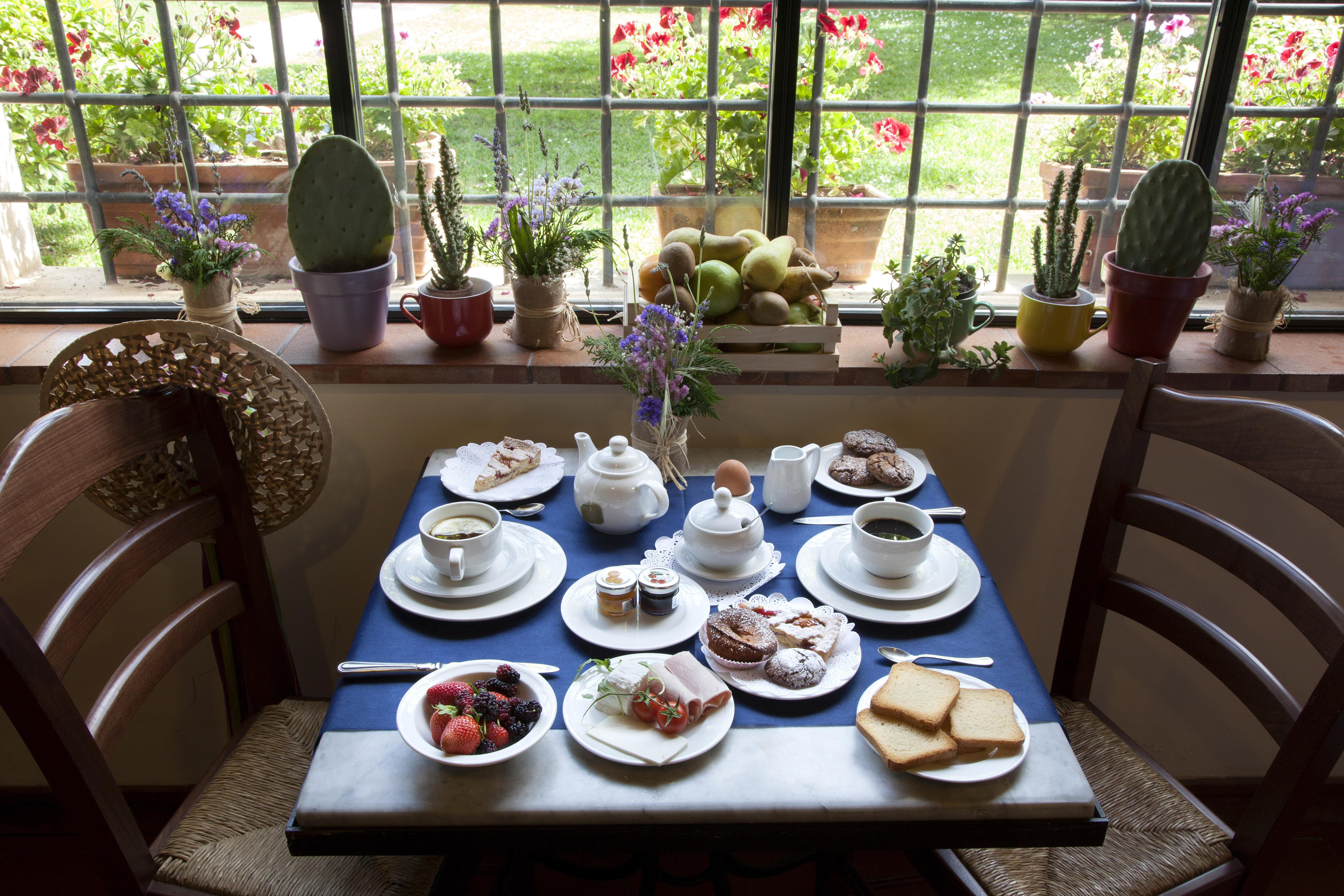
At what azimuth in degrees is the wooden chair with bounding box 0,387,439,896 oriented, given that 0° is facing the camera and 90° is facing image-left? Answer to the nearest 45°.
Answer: approximately 315°

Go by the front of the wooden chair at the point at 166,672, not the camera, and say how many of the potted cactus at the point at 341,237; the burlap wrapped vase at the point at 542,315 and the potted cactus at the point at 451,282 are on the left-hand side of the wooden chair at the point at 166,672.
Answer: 3

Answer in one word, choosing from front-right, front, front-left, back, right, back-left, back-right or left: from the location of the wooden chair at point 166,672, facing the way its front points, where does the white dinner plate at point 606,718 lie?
front

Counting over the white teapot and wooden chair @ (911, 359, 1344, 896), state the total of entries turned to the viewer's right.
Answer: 0

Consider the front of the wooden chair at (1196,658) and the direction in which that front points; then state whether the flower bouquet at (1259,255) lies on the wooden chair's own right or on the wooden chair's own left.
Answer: on the wooden chair's own right

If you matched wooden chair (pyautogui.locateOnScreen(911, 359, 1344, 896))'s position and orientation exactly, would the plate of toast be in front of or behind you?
in front

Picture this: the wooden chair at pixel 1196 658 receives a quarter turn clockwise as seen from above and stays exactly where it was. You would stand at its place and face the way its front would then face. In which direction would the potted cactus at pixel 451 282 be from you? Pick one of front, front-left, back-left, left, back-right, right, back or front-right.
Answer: front-left

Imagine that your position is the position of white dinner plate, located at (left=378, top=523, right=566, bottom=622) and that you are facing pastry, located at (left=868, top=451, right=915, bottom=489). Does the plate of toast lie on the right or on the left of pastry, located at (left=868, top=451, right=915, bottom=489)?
right

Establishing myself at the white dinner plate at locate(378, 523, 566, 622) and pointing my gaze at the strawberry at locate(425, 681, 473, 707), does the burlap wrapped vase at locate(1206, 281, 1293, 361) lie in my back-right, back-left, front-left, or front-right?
back-left

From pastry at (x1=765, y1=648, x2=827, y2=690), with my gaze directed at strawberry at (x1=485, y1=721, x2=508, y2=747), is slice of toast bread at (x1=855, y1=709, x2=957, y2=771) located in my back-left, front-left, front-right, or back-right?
back-left

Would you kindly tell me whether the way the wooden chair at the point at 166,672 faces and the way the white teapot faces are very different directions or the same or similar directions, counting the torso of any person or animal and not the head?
very different directions

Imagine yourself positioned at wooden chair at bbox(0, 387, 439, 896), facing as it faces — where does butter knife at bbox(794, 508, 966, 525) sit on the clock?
The butter knife is roughly at 11 o'clock from the wooden chair.

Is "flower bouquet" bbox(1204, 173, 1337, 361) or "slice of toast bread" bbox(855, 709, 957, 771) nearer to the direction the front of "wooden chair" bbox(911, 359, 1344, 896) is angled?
the slice of toast bread

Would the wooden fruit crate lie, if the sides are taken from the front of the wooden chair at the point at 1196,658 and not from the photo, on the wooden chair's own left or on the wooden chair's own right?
on the wooden chair's own right

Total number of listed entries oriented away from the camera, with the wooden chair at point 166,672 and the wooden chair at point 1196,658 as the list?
0

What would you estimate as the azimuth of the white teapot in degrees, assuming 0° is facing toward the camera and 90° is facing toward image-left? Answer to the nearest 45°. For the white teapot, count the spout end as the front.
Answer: approximately 135°
